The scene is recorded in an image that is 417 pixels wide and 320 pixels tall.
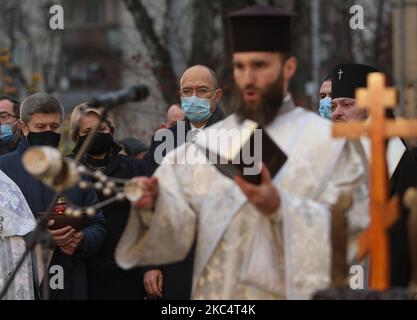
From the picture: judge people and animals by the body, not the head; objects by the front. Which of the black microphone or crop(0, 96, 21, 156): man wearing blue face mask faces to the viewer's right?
the black microphone

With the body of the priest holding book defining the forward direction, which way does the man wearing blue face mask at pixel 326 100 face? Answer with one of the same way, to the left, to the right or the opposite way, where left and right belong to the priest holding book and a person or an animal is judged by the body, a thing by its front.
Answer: the same way

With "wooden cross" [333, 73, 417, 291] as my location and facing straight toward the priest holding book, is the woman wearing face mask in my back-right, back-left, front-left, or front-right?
front-right

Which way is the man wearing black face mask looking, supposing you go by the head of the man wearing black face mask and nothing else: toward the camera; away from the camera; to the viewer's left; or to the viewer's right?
toward the camera

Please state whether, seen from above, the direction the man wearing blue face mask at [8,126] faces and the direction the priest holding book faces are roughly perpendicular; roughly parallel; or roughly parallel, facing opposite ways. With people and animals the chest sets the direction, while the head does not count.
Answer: roughly parallel

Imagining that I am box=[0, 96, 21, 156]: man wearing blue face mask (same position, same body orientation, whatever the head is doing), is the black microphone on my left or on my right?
on my left

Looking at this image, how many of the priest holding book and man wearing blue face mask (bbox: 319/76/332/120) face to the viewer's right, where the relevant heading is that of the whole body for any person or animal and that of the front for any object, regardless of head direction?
0

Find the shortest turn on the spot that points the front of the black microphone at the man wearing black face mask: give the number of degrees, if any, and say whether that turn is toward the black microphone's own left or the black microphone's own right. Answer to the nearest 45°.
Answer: approximately 90° to the black microphone's own left

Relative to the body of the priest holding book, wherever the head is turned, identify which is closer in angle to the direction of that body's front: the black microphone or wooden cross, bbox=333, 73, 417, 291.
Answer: the black microphone

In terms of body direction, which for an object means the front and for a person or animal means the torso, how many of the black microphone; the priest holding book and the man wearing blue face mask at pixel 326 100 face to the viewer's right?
1

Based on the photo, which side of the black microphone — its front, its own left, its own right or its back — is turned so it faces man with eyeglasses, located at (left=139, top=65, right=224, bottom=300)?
left

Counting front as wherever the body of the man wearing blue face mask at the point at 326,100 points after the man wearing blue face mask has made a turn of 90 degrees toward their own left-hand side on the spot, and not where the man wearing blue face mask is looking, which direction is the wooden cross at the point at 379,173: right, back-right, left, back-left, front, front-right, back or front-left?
front-right

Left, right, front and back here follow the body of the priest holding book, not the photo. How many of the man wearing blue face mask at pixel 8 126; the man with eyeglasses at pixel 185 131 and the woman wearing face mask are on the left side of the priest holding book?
0

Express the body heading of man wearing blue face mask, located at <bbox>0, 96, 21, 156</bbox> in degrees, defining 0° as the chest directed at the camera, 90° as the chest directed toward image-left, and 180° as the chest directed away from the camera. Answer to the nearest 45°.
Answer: approximately 45°

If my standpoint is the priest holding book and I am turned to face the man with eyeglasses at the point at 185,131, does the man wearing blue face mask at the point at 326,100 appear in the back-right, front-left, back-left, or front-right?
front-right

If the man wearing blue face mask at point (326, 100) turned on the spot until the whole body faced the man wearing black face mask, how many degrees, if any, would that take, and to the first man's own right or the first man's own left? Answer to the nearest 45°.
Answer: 0° — they already face them

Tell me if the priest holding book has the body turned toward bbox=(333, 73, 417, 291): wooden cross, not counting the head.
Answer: no

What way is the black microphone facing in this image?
to the viewer's right

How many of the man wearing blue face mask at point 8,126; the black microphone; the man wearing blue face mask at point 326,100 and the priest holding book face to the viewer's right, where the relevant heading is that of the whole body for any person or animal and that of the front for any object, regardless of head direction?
1

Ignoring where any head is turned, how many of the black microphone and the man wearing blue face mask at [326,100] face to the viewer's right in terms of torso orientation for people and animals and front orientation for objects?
1
